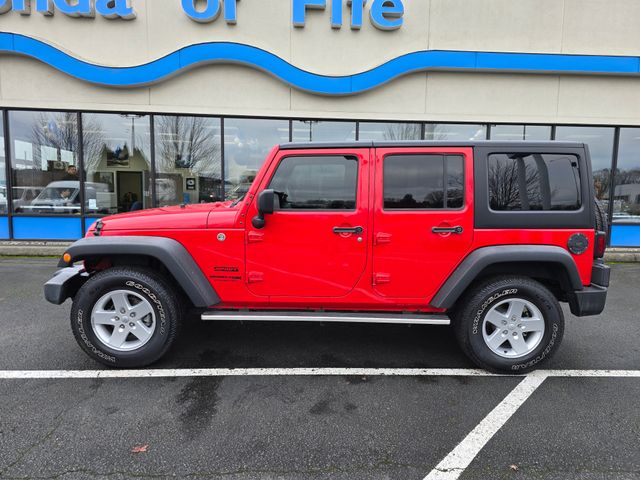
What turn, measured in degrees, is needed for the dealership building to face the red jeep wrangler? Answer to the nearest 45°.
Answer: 0° — it already faces it

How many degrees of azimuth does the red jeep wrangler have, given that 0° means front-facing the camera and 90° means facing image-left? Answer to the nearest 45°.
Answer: approximately 90°

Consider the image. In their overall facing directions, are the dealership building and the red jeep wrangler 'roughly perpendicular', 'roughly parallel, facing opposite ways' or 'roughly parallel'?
roughly perpendicular

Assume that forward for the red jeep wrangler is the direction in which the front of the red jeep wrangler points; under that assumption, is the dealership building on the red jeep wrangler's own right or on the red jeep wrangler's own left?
on the red jeep wrangler's own right

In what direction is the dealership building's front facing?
toward the camera

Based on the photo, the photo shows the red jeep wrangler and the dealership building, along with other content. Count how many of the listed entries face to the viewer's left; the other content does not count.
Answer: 1
